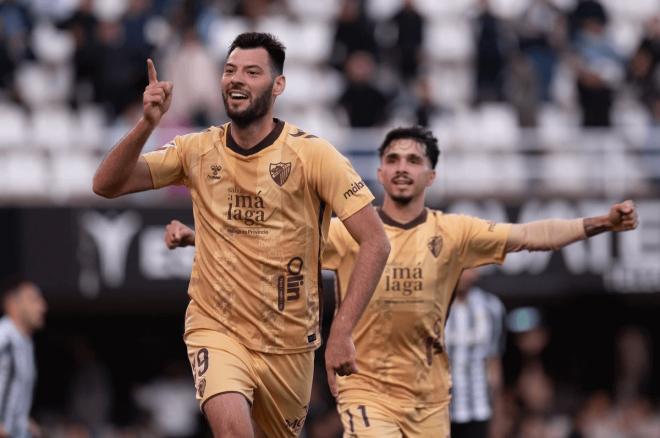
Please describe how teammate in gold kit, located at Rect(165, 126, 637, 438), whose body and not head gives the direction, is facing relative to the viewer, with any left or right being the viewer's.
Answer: facing the viewer

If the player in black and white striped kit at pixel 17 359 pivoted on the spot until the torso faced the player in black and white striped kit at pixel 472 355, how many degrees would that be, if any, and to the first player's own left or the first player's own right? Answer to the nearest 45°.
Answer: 0° — they already face them

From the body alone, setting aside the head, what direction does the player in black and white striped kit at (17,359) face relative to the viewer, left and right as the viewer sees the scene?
facing to the right of the viewer

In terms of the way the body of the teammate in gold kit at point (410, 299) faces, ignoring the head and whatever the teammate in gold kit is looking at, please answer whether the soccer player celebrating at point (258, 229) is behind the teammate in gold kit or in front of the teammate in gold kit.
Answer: in front

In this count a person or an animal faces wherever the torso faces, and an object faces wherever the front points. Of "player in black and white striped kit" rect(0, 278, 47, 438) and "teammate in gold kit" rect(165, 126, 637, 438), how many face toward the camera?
1

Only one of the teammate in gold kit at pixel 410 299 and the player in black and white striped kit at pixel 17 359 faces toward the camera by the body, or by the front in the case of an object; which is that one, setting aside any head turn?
the teammate in gold kit

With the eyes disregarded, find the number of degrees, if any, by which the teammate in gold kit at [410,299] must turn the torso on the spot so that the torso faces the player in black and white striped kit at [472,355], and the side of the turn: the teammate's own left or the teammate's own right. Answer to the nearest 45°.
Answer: approximately 180°

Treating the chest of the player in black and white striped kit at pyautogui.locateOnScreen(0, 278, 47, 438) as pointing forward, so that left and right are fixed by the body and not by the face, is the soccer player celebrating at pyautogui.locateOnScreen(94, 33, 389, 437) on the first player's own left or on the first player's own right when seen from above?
on the first player's own right

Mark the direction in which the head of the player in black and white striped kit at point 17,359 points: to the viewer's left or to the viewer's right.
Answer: to the viewer's right

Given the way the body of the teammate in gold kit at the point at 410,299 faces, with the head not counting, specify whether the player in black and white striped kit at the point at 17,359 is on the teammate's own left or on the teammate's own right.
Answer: on the teammate's own right
